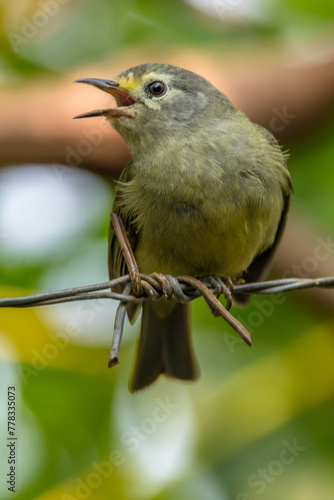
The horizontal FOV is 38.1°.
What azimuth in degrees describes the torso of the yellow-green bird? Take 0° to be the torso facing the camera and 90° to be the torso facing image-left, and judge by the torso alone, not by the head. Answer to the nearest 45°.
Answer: approximately 0°

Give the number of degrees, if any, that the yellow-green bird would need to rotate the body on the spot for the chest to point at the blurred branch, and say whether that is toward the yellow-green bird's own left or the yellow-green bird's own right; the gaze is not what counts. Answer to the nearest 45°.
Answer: approximately 135° to the yellow-green bird's own right
